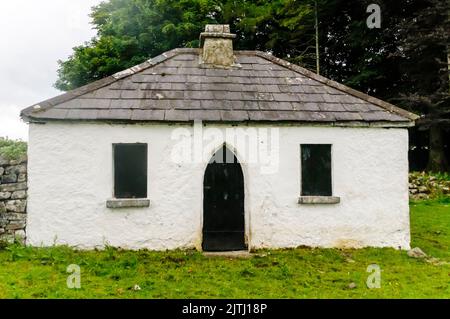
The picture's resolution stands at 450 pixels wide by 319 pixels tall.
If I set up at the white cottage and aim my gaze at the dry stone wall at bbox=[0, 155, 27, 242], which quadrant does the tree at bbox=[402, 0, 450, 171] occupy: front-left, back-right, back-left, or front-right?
back-right

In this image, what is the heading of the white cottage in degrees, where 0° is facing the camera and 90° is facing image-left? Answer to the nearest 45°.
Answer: approximately 0°

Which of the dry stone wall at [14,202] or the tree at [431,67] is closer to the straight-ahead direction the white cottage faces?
the dry stone wall

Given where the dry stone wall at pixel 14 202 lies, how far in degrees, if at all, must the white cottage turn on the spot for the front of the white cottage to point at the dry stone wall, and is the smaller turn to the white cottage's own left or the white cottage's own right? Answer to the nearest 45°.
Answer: approximately 90° to the white cottage's own right

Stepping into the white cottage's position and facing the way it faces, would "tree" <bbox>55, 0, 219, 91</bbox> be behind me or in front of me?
behind

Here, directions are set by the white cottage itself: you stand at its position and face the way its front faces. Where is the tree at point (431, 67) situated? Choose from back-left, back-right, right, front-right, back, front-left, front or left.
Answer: back-left

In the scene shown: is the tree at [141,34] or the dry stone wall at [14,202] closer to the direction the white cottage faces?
the dry stone wall
